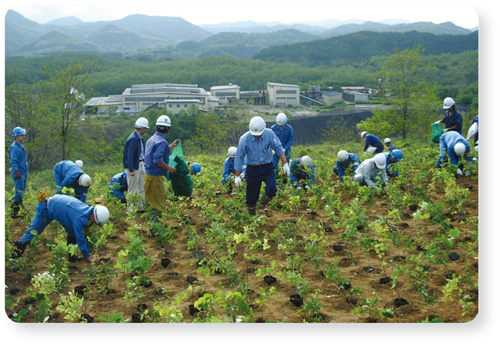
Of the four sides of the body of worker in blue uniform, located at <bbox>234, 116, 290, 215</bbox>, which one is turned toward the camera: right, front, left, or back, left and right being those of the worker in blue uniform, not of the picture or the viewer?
front

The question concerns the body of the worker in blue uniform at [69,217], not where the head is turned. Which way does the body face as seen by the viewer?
to the viewer's right

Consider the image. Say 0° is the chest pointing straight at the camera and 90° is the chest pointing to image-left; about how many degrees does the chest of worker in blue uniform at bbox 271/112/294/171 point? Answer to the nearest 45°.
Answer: approximately 0°

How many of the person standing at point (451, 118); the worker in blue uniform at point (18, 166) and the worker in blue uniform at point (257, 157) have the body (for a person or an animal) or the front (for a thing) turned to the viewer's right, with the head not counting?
1

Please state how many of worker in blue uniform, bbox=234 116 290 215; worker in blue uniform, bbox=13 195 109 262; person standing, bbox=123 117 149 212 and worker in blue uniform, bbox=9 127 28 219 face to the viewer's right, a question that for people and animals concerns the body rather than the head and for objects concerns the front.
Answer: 3

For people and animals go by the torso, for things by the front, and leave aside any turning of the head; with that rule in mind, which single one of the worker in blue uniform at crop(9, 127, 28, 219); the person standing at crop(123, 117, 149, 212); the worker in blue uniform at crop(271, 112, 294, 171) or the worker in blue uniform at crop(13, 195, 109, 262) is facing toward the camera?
the worker in blue uniform at crop(271, 112, 294, 171)

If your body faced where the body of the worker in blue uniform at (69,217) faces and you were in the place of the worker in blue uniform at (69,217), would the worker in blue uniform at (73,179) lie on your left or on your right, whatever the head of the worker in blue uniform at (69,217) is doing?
on your left

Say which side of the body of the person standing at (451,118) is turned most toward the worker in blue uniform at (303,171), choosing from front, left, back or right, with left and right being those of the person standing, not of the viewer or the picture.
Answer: front

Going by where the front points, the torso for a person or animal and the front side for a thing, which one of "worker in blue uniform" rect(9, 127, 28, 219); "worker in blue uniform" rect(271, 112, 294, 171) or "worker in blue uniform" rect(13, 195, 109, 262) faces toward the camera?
"worker in blue uniform" rect(271, 112, 294, 171)

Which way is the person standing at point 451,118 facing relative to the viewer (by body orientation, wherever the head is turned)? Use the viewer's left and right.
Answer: facing the viewer and to the left of the viewer

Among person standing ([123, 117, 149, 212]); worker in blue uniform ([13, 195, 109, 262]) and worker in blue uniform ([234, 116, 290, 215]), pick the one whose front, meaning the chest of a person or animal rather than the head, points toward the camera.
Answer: worker in blue uniform ([234, 116, 290, 215])

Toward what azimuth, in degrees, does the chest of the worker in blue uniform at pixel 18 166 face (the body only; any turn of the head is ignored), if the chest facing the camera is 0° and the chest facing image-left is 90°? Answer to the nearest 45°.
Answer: approximately 270°
